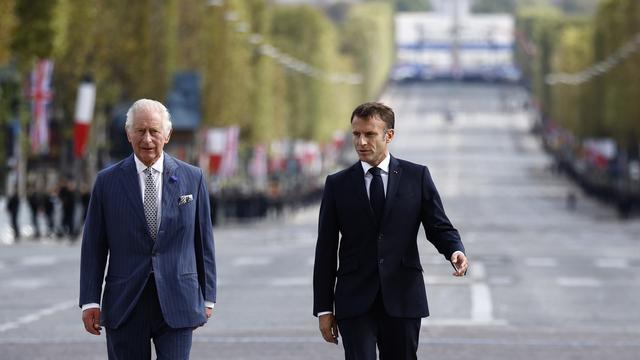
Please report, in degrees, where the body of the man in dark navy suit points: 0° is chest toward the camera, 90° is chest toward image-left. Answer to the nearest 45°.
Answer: approximately 0°

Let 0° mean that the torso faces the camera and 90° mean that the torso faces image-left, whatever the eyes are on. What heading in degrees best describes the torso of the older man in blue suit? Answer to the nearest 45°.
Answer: approximately 0°

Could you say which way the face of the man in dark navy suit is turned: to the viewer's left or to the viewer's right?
to the viewer's left
